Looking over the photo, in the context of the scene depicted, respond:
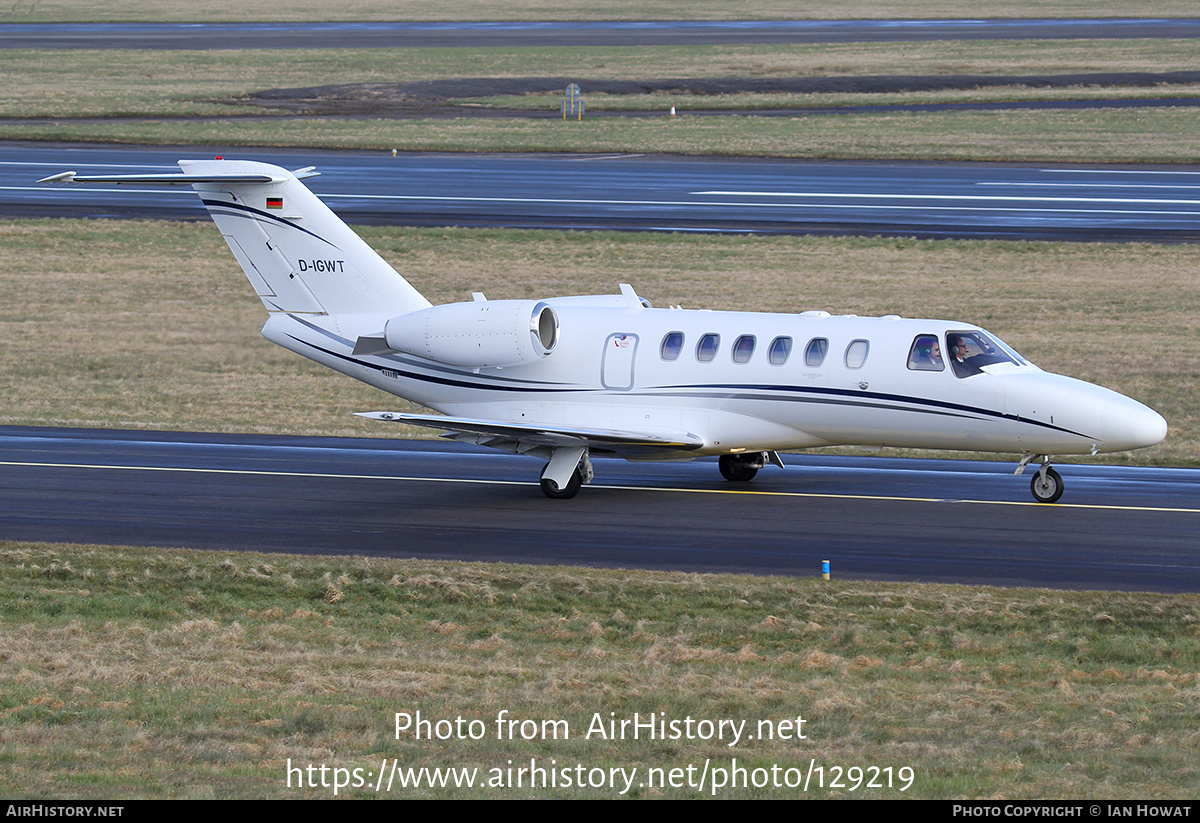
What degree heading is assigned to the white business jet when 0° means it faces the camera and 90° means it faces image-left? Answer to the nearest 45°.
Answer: approximately 315°
